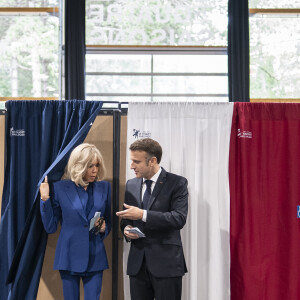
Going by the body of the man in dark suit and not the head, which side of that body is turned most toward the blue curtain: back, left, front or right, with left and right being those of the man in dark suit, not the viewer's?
right

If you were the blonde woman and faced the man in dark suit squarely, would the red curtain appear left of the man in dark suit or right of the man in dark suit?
left

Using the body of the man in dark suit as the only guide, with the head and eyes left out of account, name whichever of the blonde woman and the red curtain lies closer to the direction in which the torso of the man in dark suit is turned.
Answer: the blonde woman

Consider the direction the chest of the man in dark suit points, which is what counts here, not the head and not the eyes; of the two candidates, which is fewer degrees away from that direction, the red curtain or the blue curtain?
the blue curtain

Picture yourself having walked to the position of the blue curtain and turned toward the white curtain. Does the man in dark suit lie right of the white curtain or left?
right

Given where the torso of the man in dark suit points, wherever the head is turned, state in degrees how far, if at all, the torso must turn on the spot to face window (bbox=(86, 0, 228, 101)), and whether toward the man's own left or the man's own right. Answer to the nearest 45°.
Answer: approximately 135° to the man's own right

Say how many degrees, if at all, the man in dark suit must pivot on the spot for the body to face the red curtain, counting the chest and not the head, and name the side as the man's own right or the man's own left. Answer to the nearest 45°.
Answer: approximately 180°

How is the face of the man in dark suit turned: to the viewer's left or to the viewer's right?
to the viewer's left

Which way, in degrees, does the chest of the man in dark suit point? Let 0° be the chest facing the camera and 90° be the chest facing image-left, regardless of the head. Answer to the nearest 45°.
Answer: approximately 45°

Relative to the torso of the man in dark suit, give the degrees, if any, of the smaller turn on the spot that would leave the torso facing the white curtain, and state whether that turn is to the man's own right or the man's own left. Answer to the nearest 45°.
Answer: approximately 180°

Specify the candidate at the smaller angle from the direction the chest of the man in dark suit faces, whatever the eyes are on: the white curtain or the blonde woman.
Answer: the blonde woman

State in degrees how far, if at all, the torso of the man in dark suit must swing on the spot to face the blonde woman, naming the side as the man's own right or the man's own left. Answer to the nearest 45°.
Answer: approximately 45° to the man's own right

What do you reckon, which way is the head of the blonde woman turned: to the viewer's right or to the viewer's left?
to the viewer's right
